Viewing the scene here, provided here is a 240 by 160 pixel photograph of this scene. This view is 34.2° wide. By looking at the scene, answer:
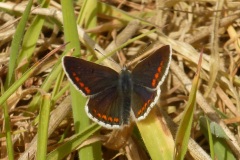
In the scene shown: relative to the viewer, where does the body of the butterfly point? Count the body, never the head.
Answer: away from the camera

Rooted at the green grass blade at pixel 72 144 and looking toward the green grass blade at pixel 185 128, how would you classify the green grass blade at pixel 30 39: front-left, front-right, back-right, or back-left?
back-left
